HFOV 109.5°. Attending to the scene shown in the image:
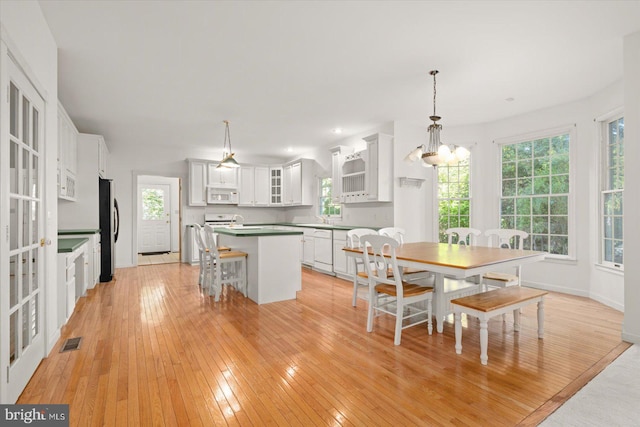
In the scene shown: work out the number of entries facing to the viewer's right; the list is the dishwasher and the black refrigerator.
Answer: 1

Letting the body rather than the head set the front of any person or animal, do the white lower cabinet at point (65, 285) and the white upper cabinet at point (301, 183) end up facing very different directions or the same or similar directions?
very different directions

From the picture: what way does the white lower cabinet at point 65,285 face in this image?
to the viewer's right

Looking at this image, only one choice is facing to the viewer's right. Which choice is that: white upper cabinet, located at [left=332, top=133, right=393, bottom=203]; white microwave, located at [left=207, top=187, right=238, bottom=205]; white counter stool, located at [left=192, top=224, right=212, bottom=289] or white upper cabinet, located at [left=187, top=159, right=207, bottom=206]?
the white counter stool

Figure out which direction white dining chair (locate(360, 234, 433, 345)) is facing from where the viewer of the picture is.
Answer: facing away from the viewer and to the right of the viewer

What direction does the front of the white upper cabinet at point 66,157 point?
to the viewer's right

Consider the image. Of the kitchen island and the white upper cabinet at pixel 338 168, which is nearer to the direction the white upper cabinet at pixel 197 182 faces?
the kitchen island

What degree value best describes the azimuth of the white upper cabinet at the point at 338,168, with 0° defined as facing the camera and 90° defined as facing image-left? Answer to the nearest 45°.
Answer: approximately 45°

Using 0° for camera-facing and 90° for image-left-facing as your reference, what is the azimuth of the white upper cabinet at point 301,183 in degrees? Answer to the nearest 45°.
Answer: approximately 45°

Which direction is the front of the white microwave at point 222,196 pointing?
toward the camera

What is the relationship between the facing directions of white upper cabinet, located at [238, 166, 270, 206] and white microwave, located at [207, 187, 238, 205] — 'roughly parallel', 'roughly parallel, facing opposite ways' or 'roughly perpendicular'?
roughly parallel

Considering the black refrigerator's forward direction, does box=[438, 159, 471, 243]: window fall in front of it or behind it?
in front

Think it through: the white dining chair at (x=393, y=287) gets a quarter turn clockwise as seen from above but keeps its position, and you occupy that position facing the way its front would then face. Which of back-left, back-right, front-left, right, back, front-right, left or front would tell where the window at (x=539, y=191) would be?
left

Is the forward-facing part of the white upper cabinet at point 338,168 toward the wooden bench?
no

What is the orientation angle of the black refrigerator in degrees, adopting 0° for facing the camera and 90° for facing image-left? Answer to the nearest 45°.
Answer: approximately 270°

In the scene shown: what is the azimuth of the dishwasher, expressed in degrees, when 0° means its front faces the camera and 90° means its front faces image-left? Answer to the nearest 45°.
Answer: approximately 45°

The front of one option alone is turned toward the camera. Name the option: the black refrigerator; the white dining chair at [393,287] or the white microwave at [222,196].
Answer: the white microwave

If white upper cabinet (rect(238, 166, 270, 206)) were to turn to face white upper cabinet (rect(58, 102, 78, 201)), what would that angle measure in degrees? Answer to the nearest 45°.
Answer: approximately 45° to its right

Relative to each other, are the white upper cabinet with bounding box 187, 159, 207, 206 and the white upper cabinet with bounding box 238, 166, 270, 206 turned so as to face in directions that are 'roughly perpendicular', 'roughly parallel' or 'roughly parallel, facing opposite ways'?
roughly parallel

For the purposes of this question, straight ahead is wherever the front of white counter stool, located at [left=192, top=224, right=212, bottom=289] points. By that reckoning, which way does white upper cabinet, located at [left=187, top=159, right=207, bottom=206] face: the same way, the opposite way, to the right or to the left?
to the right
